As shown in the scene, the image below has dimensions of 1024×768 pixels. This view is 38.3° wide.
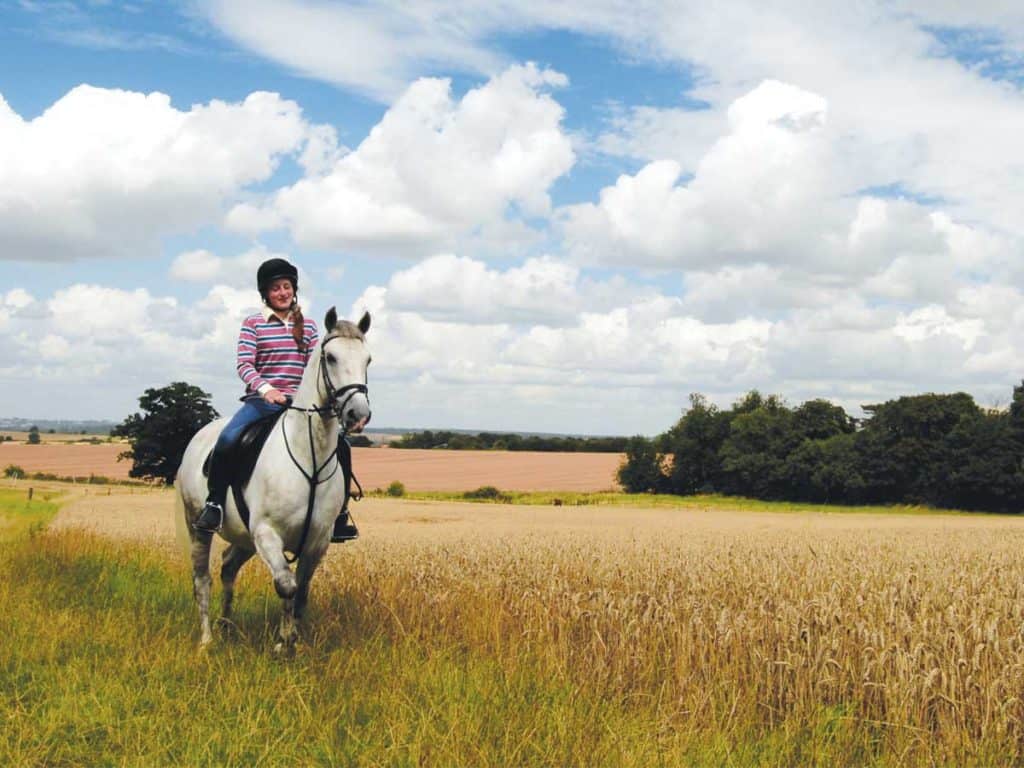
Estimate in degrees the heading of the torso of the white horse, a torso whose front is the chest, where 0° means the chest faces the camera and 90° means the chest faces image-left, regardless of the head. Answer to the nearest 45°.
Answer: approximately 315°
